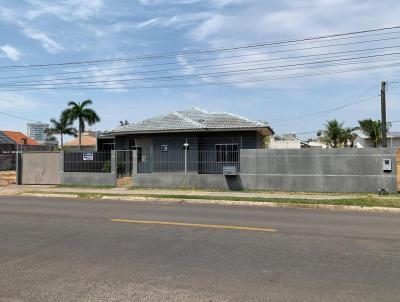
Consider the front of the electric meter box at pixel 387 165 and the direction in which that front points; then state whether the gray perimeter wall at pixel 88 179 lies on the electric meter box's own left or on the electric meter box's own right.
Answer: on the electric meter box's own right

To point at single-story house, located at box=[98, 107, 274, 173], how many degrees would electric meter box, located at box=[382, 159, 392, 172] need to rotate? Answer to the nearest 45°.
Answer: approximately 90° to its right

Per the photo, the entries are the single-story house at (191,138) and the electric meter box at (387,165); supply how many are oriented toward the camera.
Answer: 2

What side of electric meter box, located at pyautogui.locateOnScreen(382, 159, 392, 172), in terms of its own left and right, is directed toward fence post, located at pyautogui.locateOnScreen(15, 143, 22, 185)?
right

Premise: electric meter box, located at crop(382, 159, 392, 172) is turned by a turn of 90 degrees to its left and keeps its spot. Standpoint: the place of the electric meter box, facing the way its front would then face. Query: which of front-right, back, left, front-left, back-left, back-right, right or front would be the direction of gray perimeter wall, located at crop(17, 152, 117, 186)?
back

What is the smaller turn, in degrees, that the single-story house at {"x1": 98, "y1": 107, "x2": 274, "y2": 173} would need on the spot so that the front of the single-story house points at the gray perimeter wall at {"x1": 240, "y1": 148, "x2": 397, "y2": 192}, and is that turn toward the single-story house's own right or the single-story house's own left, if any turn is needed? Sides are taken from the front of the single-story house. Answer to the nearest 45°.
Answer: approximately 45° to the single-story house's own left

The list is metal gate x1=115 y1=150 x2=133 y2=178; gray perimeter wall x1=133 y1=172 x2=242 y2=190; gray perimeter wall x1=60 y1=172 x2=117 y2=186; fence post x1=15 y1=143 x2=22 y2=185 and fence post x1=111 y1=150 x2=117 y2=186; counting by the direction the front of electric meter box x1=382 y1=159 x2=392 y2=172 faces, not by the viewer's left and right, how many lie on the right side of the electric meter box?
5

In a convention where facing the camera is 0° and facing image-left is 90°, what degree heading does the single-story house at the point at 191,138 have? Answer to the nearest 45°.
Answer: approximately 0°

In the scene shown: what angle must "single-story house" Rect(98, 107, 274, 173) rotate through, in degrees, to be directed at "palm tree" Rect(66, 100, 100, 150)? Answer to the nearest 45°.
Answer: approximately 135° to its right

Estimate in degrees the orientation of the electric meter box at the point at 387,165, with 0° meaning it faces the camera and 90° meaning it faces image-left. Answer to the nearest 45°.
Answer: approximately 0°

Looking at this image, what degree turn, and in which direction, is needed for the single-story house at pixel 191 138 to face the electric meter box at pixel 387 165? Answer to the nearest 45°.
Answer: approximately 45° to its left

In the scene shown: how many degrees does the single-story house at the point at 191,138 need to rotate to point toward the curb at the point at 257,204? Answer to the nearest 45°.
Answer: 0° — it already faces it
